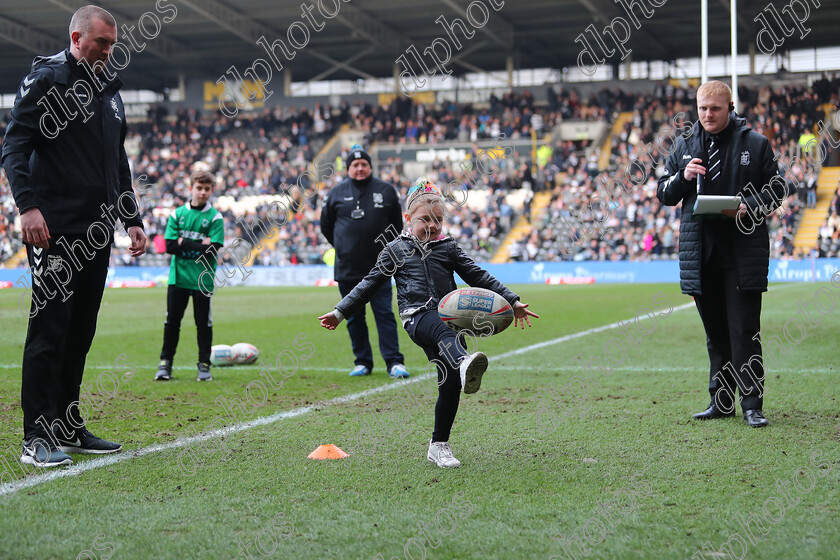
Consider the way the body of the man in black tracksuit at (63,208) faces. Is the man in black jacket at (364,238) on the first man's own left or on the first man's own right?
on the first man's own left

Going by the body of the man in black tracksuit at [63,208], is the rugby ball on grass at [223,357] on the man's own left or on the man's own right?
on the man's own left

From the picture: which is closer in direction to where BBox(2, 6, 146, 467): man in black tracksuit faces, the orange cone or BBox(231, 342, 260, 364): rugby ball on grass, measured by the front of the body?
the orange cone

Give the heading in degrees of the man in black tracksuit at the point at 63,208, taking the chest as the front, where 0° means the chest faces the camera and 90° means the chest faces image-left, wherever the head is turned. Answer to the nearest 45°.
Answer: approximately 315°

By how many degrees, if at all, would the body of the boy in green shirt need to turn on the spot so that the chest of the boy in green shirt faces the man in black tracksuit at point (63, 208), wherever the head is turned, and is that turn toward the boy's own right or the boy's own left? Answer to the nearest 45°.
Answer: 0° — they already face them

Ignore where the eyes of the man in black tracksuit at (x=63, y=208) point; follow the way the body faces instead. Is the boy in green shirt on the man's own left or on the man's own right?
on the man's own left

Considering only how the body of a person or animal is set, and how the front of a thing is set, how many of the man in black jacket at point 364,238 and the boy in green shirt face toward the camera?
2

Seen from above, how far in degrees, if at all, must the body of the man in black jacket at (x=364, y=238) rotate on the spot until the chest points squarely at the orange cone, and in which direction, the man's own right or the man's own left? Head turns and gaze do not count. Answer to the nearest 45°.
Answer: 0° — they already face it

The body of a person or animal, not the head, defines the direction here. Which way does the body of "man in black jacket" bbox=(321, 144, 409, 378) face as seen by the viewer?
toward the camera

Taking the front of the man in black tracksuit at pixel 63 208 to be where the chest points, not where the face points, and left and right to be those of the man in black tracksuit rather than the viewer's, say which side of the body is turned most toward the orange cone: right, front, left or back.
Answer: front

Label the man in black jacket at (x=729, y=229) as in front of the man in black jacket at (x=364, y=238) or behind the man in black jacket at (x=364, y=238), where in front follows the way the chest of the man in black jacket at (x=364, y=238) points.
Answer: in front

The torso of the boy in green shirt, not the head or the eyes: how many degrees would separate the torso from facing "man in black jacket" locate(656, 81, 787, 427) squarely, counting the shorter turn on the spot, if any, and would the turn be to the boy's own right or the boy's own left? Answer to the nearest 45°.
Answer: approximately 45° to the boy's own left

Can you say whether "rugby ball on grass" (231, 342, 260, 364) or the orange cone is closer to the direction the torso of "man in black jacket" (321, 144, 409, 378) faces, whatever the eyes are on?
the orange cone

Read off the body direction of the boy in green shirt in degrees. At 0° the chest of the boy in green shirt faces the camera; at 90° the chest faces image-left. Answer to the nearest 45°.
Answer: approximately 0°
